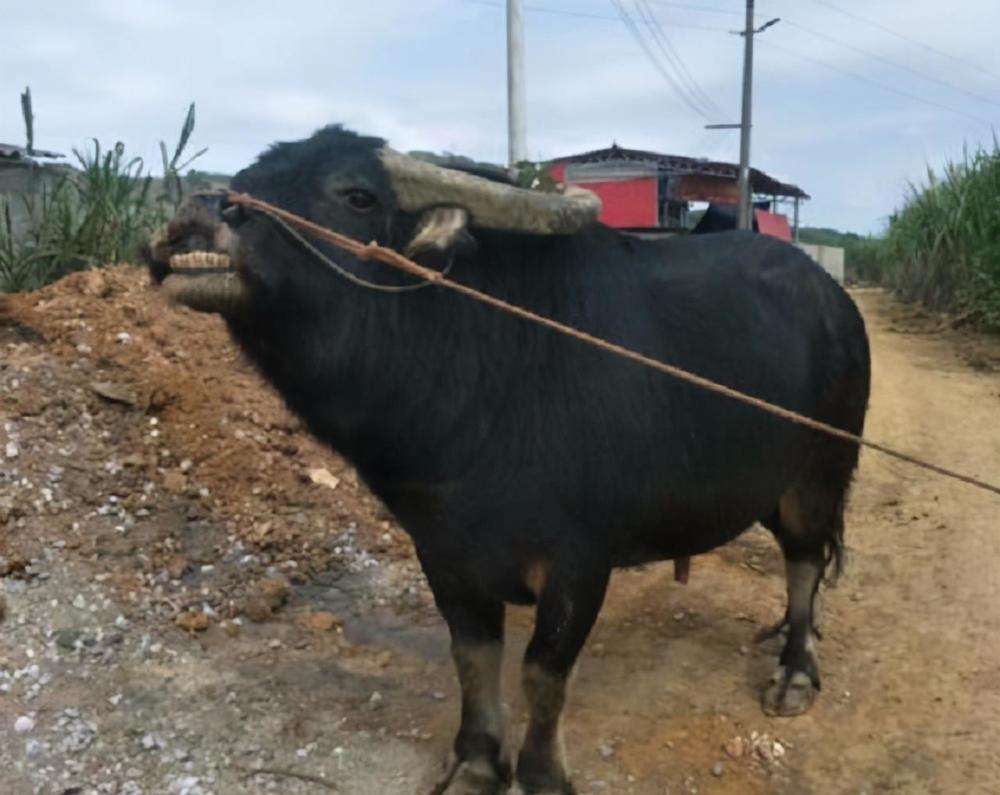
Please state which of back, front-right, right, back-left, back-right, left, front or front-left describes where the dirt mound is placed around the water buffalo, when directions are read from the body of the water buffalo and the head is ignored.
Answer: right

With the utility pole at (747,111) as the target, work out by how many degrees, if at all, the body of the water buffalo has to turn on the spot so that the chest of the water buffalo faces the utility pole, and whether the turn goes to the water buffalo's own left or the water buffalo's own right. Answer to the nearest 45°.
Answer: approximately 135° to the water buffalo's own right

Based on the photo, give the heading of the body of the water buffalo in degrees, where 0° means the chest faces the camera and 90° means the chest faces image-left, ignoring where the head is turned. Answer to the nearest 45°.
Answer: approximately 45°

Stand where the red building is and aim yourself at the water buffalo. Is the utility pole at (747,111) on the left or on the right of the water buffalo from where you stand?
left

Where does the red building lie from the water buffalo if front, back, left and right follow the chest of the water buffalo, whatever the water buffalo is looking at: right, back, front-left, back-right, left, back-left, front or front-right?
back-right
